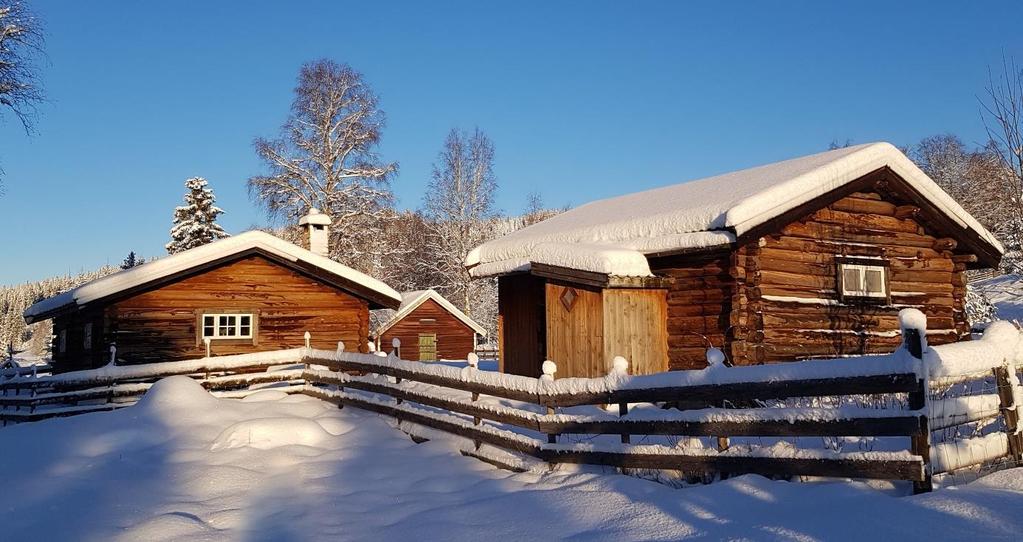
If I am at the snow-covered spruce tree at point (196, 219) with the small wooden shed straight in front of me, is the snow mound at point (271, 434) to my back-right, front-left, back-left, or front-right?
front-right

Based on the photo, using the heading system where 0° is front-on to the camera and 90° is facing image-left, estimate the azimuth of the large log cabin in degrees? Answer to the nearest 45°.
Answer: approximately 45°

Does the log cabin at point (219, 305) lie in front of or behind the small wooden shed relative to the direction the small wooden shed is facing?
in front

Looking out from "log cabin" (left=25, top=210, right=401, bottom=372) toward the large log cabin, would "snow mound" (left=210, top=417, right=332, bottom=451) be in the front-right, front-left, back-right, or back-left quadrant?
front-right

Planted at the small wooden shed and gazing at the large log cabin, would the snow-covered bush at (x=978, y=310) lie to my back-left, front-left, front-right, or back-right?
front-left

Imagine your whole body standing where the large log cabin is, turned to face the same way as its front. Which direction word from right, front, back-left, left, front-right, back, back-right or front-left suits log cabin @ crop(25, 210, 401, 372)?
front-right

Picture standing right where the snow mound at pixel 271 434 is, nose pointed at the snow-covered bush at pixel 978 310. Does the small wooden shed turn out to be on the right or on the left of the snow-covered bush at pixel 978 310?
left

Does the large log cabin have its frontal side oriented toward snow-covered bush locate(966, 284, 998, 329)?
no

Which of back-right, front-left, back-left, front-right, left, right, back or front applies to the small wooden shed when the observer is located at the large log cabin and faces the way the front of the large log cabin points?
right

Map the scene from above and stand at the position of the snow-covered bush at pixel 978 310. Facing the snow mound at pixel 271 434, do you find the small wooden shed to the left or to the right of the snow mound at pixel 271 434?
right

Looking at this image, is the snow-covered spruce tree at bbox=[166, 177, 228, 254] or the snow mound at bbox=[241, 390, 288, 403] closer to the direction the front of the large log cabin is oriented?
the snow mound

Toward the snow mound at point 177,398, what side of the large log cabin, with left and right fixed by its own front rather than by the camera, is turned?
front

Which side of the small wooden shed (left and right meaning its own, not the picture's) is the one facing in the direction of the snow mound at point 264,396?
front

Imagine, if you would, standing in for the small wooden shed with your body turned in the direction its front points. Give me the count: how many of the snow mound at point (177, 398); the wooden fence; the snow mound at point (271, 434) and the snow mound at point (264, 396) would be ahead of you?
4

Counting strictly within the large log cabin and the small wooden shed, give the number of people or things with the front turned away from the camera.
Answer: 0

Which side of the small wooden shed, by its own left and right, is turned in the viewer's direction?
front

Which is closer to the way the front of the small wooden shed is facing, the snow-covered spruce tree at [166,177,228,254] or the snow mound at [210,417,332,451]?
the snow mound

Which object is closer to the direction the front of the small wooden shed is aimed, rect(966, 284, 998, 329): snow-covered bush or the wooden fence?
the wooden fence

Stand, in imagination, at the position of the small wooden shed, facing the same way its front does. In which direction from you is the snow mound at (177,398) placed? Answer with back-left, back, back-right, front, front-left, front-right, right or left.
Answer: front

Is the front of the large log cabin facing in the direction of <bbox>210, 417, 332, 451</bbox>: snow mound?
yes

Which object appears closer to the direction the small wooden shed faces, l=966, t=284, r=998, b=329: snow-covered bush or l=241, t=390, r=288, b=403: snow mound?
the snow mound
